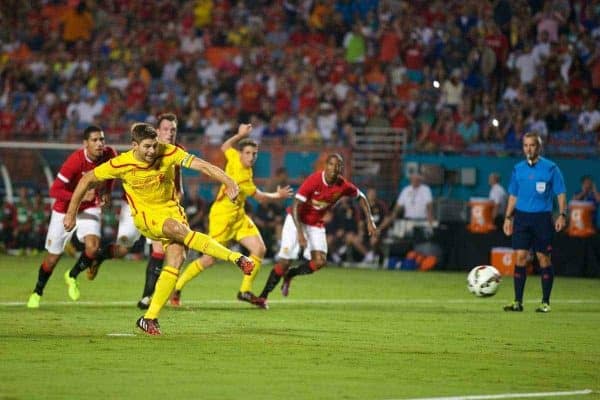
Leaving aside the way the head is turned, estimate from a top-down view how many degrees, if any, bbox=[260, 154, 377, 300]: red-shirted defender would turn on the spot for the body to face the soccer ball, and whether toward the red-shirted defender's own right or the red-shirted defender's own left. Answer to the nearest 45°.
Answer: approximately 45° to the red-shirted defender's own left

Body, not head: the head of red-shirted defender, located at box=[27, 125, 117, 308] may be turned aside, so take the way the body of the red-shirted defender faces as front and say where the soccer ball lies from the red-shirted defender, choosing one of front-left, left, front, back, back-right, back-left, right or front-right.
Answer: front-left

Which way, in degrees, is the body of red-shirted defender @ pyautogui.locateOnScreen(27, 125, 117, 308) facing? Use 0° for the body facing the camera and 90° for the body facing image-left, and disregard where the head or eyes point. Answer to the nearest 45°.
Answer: approximately 315°

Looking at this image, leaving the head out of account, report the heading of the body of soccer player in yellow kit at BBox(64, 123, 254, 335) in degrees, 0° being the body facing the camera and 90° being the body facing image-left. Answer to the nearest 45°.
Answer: approximately 315°

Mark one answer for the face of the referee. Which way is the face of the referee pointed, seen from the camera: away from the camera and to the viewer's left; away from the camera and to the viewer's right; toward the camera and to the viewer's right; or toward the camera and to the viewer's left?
toward the camera and to the viewer's left

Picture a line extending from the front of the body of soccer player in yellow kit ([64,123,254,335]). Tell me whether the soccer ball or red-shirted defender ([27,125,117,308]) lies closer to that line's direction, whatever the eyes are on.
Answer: the soccer ball

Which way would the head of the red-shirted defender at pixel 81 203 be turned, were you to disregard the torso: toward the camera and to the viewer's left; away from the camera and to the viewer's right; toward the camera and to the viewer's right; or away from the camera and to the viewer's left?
toward the camera and to the viewer's right

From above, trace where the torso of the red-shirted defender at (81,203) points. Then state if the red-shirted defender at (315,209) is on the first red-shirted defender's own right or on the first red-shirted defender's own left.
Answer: on the first red-shirted defender's own left

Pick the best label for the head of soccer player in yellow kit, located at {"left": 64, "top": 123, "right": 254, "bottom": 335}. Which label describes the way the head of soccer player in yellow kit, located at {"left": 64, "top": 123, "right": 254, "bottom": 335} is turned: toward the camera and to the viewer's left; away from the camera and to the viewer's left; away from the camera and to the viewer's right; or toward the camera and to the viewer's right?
toward the camera and to the viewer's right

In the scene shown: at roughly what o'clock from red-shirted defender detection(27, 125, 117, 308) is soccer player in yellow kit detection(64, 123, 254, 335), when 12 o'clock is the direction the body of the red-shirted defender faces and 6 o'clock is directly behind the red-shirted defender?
The soccer player in yellow kit is roughly at 1 o'clock from the red-shirted defender.
